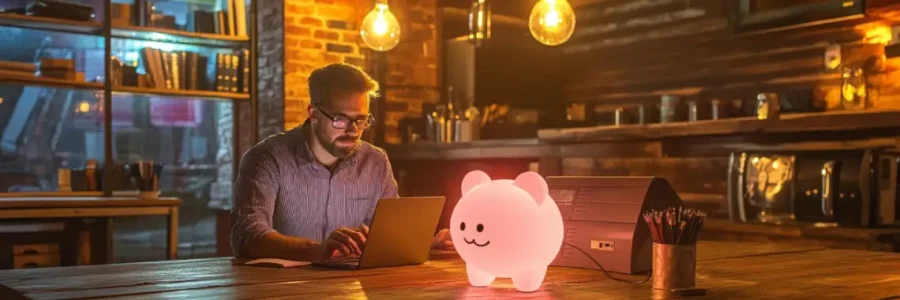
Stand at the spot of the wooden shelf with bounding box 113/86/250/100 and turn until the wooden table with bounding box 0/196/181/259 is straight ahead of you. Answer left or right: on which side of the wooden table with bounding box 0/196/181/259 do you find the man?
left

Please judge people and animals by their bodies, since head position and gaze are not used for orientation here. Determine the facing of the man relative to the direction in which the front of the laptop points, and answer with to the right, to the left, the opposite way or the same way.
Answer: the opposite way

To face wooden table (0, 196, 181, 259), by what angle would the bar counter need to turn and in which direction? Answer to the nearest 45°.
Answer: approximately 45° to its right

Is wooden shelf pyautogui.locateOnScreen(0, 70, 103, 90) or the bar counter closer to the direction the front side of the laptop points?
the wooden shelf

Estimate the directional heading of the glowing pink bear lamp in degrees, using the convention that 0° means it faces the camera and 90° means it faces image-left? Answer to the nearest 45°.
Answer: approximately 45°

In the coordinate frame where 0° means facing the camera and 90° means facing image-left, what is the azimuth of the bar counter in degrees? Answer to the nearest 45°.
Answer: approximately 45°

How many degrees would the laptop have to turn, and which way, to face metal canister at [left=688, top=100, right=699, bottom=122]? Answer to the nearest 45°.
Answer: approximately 90° to its right
